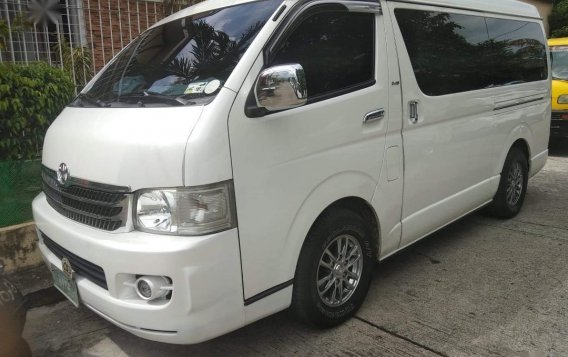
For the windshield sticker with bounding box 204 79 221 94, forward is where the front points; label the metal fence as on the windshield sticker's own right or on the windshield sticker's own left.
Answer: on the windshield sticker's own right

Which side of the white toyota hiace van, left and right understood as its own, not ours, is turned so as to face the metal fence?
right

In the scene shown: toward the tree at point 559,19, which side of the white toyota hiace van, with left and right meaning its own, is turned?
back

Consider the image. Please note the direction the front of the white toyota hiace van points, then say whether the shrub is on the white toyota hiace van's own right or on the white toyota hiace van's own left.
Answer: on the white toyota hiace van's own right

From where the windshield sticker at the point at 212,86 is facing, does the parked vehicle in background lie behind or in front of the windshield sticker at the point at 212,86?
behind

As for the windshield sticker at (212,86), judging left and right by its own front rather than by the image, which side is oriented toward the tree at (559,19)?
back

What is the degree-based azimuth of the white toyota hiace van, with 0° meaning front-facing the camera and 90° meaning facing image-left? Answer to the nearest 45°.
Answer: approximately 45°

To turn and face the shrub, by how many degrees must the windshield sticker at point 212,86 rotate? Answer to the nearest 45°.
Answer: approximately 90° to its right

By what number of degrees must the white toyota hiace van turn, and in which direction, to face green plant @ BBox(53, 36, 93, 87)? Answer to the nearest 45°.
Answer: approximately 90° to its right
